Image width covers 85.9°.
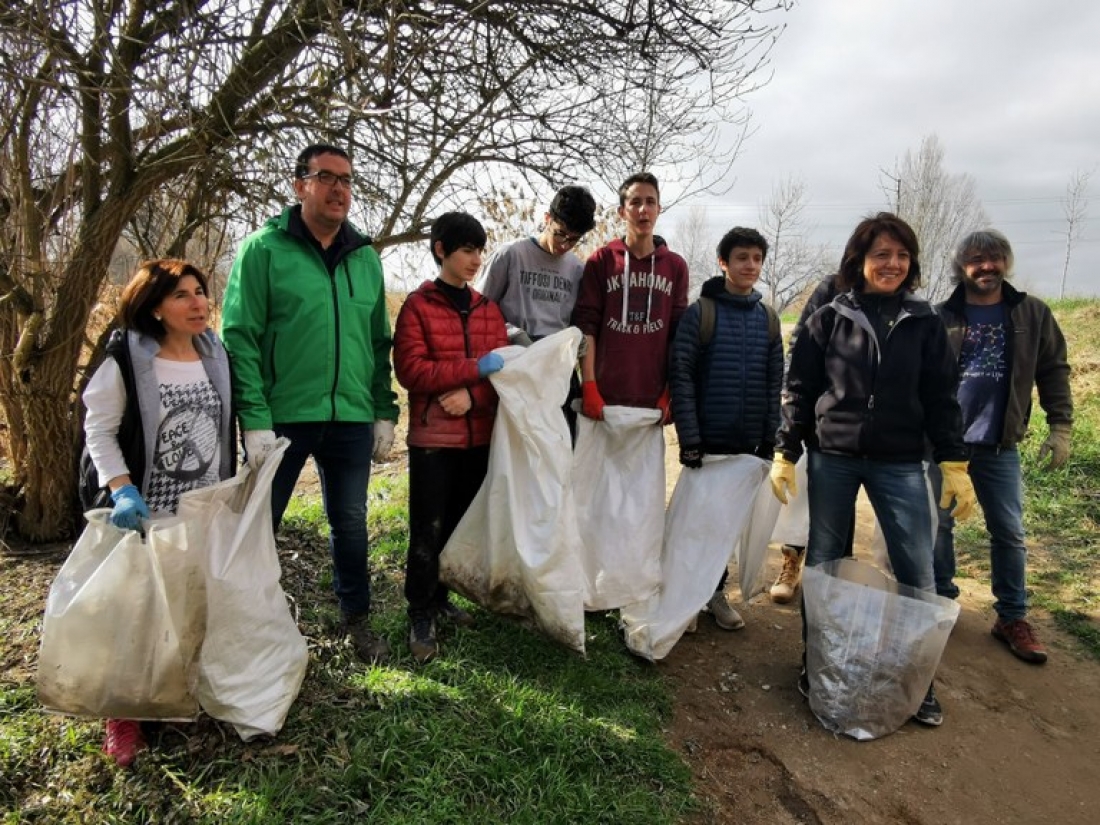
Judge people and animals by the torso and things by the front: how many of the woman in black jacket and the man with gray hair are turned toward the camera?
2

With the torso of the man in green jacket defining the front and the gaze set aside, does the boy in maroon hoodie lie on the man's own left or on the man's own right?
on the man's own left

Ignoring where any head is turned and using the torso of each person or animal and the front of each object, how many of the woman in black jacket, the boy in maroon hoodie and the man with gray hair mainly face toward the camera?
3

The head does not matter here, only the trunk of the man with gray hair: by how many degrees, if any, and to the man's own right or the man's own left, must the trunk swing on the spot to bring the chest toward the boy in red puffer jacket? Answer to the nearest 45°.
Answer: approximately 45° to the man's own right

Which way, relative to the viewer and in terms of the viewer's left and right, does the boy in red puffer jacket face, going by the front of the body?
facing the viewer and to the right of the viewer

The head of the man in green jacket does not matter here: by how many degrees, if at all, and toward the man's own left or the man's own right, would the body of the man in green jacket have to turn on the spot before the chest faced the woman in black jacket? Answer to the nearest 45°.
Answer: approximately 45° to the man's own left

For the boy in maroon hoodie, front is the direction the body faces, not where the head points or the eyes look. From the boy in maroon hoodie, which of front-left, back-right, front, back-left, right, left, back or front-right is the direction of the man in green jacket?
front-right

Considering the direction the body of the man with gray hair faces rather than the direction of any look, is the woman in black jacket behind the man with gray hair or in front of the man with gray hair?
in front

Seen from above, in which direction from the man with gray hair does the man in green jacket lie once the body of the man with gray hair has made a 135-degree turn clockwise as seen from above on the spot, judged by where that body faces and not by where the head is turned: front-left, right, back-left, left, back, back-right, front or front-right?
left

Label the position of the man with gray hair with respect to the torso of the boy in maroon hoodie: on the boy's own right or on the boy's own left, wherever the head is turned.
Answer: on the boy's own left

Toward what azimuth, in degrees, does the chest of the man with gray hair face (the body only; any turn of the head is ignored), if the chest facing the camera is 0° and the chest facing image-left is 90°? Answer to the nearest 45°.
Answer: approximately 0°

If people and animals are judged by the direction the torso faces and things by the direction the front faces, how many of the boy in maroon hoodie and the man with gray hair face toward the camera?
2
